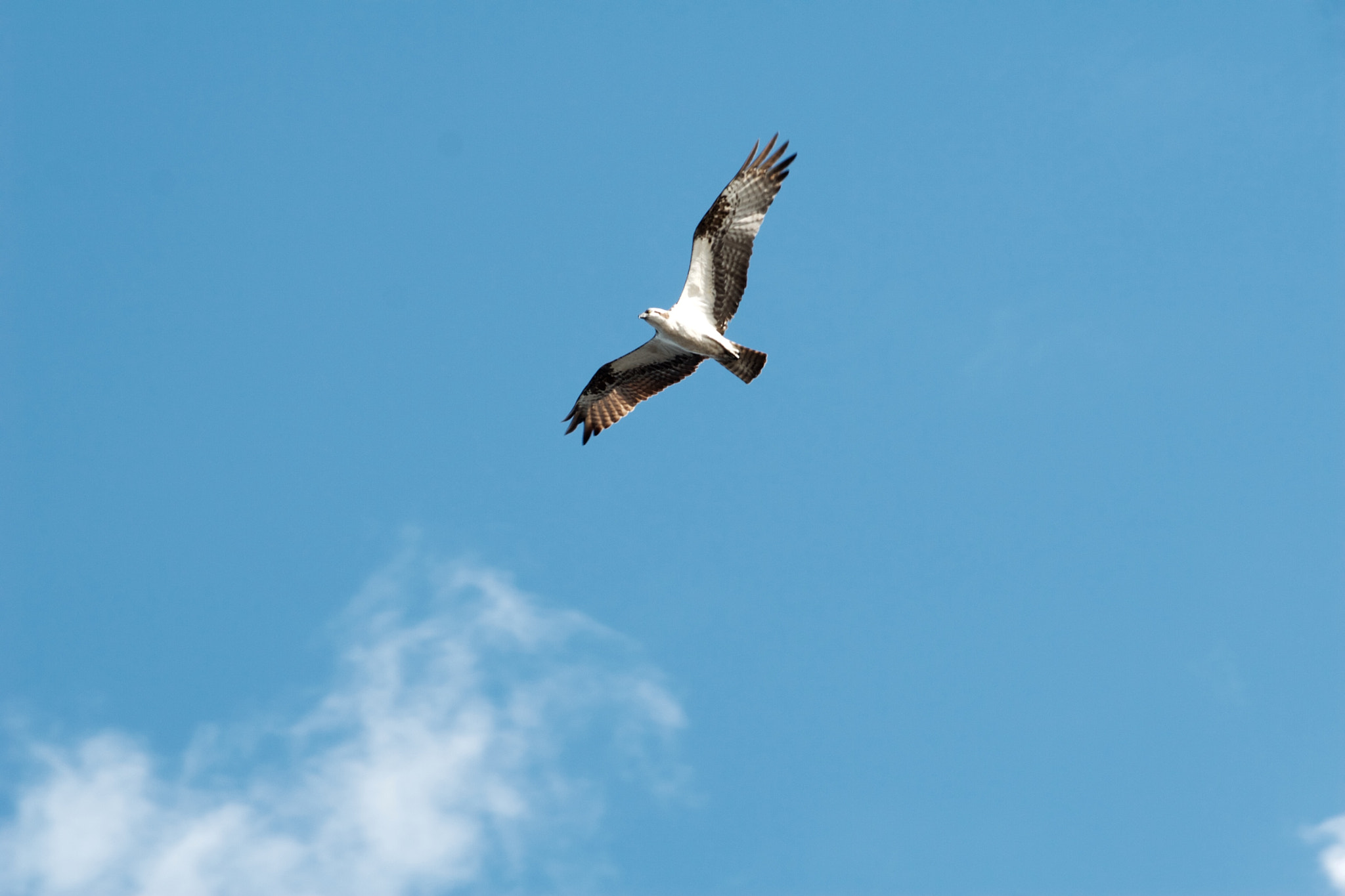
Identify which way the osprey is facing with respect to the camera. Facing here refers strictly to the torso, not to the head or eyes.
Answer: to the viewer's left
